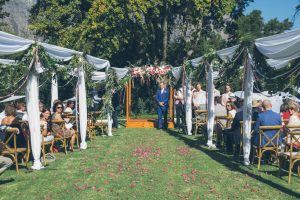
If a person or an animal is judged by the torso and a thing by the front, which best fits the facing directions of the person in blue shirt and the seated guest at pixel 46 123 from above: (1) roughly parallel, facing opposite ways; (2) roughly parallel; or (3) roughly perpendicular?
roughly perpendicular

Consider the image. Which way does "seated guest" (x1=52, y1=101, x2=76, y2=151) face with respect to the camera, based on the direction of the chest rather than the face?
to the viewer's right

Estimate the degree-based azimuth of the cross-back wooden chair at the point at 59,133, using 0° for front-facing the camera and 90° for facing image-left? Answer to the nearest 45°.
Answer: approximately 225°

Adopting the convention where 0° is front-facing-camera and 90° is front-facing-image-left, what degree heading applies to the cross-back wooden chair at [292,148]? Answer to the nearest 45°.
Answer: approximately 135°

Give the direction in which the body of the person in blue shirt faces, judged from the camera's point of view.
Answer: away from the camera
